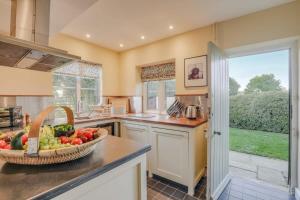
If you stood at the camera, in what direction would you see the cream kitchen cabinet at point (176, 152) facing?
facing the viewer and to the left of the viewer

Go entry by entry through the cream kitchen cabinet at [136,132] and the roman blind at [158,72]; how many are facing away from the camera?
0

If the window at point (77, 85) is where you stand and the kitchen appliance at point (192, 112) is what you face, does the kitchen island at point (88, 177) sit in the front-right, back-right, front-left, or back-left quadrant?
front-right

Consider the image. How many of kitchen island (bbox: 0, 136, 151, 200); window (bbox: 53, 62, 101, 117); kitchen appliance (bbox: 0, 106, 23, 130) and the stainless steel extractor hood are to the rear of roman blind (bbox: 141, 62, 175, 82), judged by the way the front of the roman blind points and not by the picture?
0

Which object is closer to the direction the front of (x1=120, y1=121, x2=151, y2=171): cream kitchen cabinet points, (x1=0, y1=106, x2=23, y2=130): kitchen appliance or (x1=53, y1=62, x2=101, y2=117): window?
the kitchen appliance

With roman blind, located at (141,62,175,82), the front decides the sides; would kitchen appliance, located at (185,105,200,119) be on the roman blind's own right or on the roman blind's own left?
on the roman blind's own left

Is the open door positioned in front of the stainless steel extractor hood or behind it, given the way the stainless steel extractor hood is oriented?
in front

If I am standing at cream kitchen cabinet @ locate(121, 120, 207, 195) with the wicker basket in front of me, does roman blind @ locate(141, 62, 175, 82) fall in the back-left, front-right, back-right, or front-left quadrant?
back-right

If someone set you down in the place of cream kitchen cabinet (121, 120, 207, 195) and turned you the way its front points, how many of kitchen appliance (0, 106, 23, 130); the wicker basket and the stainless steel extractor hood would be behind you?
0

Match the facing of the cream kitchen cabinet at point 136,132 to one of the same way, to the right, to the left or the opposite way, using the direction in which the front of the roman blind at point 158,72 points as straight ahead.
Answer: the same way

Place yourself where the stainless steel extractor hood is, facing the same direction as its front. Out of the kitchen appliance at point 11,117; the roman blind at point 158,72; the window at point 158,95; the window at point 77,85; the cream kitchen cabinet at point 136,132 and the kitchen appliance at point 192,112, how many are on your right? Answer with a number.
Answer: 0

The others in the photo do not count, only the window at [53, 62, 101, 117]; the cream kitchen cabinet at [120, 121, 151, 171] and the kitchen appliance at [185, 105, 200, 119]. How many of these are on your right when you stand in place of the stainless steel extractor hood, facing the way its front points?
0

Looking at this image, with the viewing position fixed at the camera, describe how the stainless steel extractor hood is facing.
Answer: facing the viewer and to the right of the viewer
